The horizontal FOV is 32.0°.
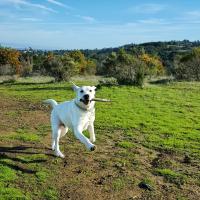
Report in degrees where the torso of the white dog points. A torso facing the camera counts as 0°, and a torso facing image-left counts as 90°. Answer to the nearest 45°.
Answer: approximately 315°
